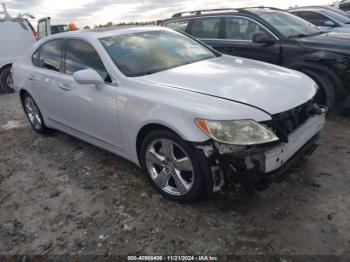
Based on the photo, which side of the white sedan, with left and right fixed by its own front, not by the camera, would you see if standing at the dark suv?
left

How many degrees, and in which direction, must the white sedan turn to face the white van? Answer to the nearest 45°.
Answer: approximately 180°

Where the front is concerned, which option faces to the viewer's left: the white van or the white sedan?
the white van

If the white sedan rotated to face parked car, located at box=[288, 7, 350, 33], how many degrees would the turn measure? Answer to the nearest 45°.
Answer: approximately 90° to its left

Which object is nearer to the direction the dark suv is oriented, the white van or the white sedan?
the white sedan

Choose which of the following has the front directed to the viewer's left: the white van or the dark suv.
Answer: the white van

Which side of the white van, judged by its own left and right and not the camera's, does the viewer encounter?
left
